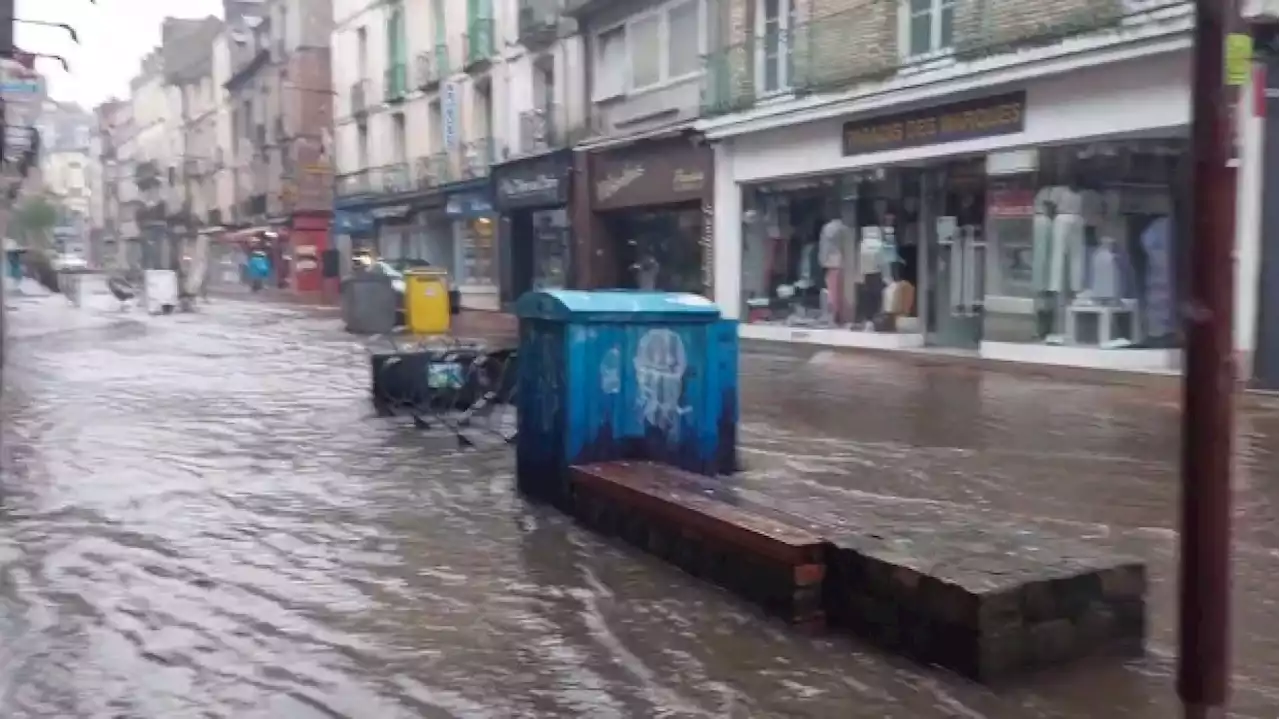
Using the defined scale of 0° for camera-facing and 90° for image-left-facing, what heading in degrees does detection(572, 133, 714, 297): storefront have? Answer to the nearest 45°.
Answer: approximately 45°

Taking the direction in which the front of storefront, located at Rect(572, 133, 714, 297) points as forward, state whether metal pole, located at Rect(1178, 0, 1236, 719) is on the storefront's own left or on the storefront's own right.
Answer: on the storefront's own left

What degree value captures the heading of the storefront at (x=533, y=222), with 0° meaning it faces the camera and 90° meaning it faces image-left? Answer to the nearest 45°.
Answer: approximately 45°

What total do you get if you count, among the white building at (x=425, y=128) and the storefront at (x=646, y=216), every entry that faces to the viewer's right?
0

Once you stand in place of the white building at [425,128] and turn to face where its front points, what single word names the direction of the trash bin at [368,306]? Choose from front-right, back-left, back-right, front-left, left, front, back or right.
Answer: front-left

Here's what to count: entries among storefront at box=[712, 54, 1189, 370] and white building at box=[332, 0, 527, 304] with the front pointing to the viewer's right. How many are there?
0

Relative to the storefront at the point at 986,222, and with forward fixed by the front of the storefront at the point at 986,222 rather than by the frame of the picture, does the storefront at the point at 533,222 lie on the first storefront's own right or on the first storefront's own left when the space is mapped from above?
on the first storefront's own right

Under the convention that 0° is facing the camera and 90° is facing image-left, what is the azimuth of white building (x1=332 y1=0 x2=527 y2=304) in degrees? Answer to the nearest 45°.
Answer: approximately 45°

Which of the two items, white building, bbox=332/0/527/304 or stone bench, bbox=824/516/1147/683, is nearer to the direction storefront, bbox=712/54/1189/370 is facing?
the stone bench

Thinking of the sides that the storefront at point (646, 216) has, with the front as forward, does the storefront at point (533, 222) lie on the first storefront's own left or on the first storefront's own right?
on the first storefront's own right

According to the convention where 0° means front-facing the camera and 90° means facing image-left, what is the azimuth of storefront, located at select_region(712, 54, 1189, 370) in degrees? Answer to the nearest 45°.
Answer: approximately 45°
